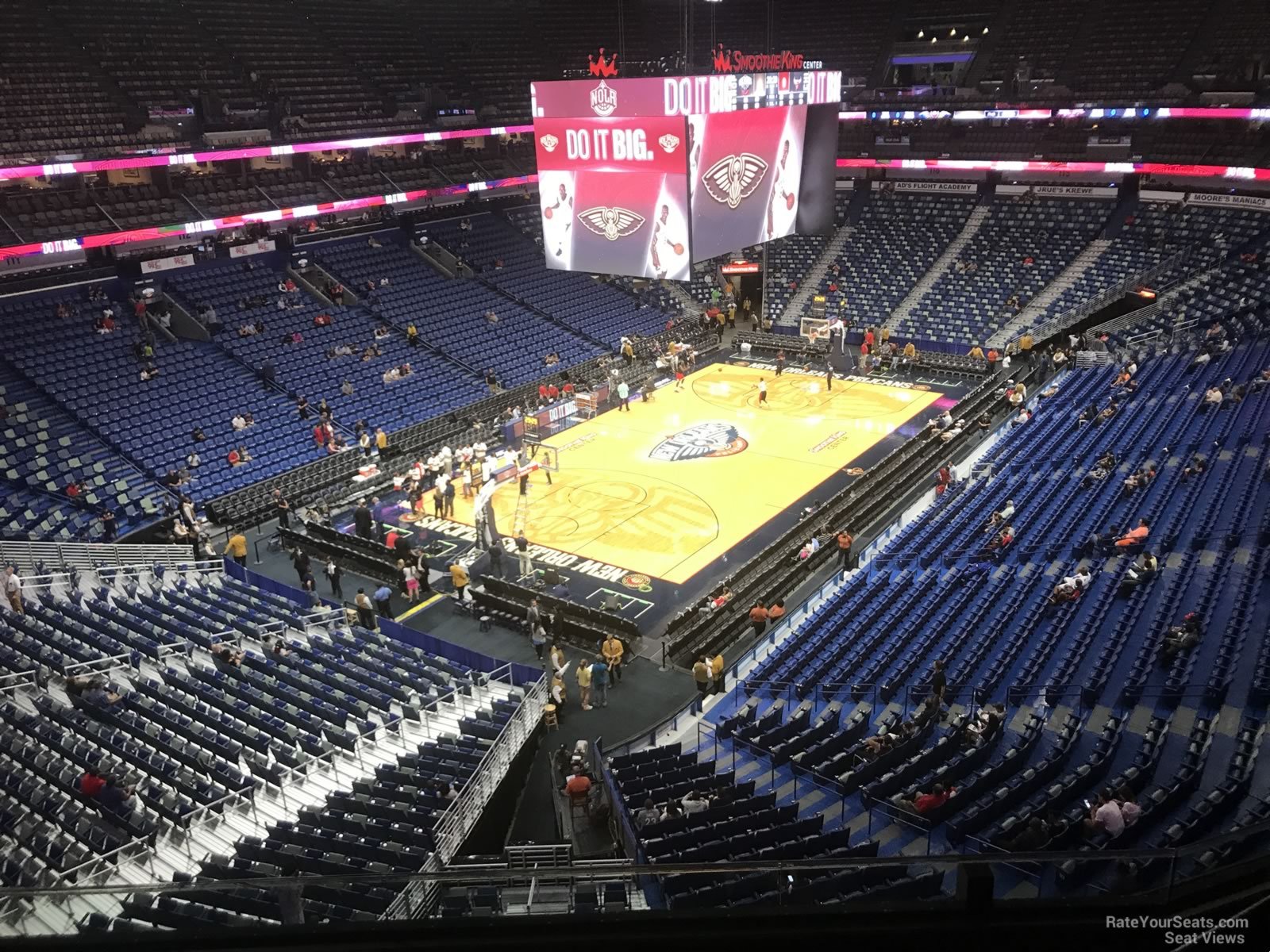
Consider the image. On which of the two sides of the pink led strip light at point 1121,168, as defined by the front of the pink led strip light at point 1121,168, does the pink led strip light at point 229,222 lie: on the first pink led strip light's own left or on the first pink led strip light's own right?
on the first pink led strip light's own right

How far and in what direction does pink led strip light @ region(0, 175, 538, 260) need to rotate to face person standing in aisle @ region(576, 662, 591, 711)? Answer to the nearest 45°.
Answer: approximately 45° to its right

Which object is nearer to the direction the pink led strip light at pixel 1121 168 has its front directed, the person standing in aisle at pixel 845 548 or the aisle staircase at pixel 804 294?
the person standing in aisle

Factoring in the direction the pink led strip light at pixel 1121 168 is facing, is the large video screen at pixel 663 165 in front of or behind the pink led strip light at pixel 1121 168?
in front

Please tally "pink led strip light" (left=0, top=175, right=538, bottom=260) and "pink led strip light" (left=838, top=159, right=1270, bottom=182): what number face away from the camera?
0

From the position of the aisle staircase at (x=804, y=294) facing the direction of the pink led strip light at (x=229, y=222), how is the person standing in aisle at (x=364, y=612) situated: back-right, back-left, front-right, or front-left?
front-left

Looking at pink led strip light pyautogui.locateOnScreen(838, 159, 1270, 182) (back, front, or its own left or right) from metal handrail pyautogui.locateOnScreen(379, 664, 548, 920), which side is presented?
front

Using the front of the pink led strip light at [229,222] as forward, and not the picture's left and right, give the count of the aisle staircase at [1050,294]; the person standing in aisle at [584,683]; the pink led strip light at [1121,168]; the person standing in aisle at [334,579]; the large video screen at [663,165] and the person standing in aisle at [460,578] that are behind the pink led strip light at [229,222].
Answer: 0

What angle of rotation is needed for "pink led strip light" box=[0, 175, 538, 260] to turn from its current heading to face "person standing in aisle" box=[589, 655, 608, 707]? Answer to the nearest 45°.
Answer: approximately 45° to its right

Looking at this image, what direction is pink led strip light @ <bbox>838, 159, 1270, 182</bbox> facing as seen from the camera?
toward the camera

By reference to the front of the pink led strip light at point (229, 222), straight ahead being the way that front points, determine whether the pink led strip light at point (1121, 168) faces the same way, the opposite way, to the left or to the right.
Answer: to the right

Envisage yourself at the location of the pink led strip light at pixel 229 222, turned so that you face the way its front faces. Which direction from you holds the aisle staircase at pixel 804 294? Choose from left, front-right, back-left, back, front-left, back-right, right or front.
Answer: front-left

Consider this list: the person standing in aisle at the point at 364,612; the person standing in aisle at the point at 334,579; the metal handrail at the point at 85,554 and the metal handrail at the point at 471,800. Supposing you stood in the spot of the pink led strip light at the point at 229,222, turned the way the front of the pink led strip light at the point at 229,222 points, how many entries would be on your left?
0

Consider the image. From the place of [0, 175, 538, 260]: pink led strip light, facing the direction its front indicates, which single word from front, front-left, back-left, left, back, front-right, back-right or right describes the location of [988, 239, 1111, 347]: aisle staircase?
front-left

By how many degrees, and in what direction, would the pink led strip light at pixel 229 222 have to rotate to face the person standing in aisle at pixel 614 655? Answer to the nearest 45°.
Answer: approximately 45° to its right

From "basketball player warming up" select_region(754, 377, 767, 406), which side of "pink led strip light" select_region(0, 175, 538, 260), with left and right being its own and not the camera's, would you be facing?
front

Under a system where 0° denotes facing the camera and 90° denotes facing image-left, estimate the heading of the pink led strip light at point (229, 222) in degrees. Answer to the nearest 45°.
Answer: approximately 315°

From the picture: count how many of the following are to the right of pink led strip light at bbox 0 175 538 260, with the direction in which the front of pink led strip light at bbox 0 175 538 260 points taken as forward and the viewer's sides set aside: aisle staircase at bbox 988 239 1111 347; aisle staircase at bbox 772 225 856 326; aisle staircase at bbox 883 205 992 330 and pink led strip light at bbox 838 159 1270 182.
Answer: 0

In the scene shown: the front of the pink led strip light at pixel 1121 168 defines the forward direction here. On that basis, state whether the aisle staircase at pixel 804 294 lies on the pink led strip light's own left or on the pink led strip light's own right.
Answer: on the pink led strip light's own right

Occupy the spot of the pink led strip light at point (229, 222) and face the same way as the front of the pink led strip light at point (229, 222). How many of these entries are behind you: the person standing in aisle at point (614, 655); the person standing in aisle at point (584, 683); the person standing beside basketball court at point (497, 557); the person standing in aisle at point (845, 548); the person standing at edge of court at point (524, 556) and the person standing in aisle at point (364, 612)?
0

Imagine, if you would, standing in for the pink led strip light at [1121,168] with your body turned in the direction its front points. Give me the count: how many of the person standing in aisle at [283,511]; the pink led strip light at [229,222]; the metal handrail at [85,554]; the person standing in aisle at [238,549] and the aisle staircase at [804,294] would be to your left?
0

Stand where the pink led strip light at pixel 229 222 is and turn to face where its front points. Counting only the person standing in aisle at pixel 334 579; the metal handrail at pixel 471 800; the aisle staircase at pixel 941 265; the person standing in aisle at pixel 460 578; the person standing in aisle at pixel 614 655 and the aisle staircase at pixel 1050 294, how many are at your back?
0
